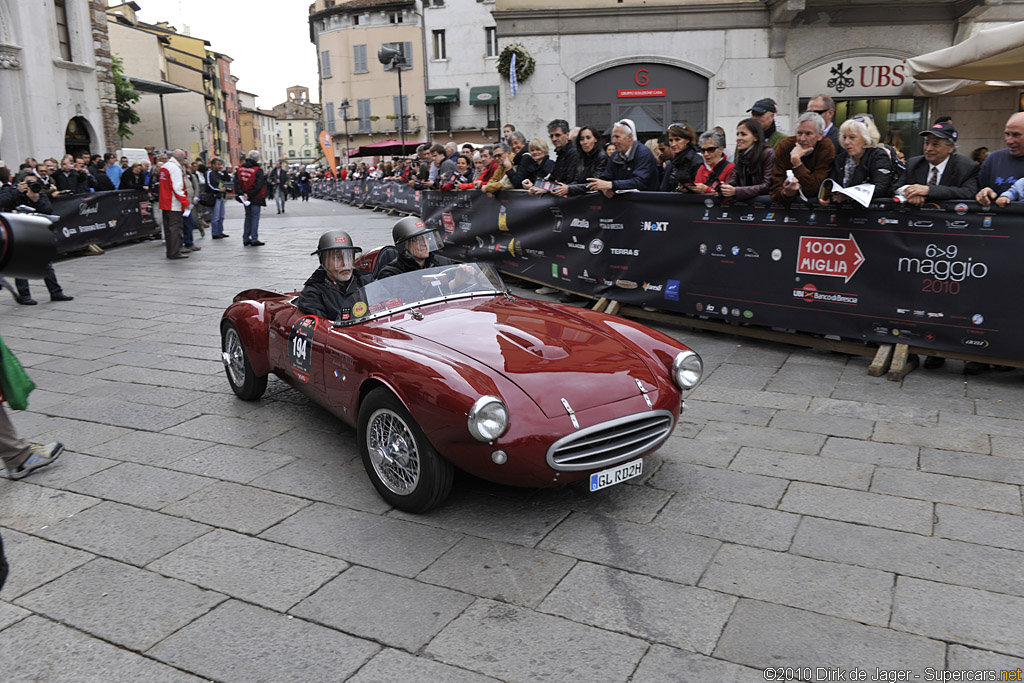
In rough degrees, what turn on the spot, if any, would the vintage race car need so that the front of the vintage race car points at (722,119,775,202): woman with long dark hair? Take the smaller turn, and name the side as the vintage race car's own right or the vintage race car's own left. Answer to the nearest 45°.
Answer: approximately 90° to the vintage race car's own left

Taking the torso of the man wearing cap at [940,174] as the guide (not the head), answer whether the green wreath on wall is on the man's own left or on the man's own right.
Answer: on the man's own right

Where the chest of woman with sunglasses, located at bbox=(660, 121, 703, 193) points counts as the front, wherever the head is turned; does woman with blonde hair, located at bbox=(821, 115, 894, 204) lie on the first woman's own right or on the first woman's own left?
on the first woman's own left

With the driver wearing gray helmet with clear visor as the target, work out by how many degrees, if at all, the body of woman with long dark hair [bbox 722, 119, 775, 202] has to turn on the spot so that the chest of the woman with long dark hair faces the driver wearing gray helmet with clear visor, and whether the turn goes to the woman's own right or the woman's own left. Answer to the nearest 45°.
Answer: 0° — they already face them

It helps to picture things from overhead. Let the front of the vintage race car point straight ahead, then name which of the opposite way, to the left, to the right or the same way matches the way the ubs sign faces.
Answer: to the right

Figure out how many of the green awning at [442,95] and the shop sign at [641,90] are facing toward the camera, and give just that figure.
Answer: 2

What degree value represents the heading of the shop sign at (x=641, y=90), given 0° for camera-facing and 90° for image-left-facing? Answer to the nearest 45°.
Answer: approximately 0°

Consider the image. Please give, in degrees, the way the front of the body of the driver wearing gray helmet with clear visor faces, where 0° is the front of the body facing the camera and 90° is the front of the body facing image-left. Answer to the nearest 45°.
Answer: approximately 315°

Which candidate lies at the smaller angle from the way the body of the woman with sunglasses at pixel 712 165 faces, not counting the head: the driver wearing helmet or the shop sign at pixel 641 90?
the driver wearing helmet
